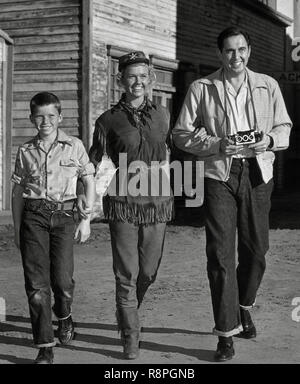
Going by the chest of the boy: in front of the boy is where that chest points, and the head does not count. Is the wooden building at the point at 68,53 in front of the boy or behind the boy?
behind

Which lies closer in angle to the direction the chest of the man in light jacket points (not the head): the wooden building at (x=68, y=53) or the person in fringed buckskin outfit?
the person in fringed buckskin outfit

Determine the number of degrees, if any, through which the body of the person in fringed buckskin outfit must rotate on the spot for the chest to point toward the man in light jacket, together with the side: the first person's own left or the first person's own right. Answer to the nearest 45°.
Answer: approximately 90° to the first person's own left

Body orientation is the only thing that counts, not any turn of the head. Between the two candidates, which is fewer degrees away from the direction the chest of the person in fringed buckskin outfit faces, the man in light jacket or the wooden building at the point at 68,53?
the man in light jacket

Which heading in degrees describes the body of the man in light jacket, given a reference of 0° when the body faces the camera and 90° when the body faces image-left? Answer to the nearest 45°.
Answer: approximately 0°

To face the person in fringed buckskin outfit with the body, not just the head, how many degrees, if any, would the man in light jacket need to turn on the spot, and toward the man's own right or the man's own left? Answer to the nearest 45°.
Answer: approximately 90° to the man's own right

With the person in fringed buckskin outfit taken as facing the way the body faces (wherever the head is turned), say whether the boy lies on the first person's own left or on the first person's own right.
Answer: on the first person's own right

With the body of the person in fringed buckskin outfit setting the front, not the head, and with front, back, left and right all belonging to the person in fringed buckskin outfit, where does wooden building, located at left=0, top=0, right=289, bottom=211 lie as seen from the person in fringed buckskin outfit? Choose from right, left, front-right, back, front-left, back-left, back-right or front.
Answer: back

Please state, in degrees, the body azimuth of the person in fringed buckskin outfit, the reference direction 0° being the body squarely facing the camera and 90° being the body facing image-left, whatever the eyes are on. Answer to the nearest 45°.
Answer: approximately 0°
